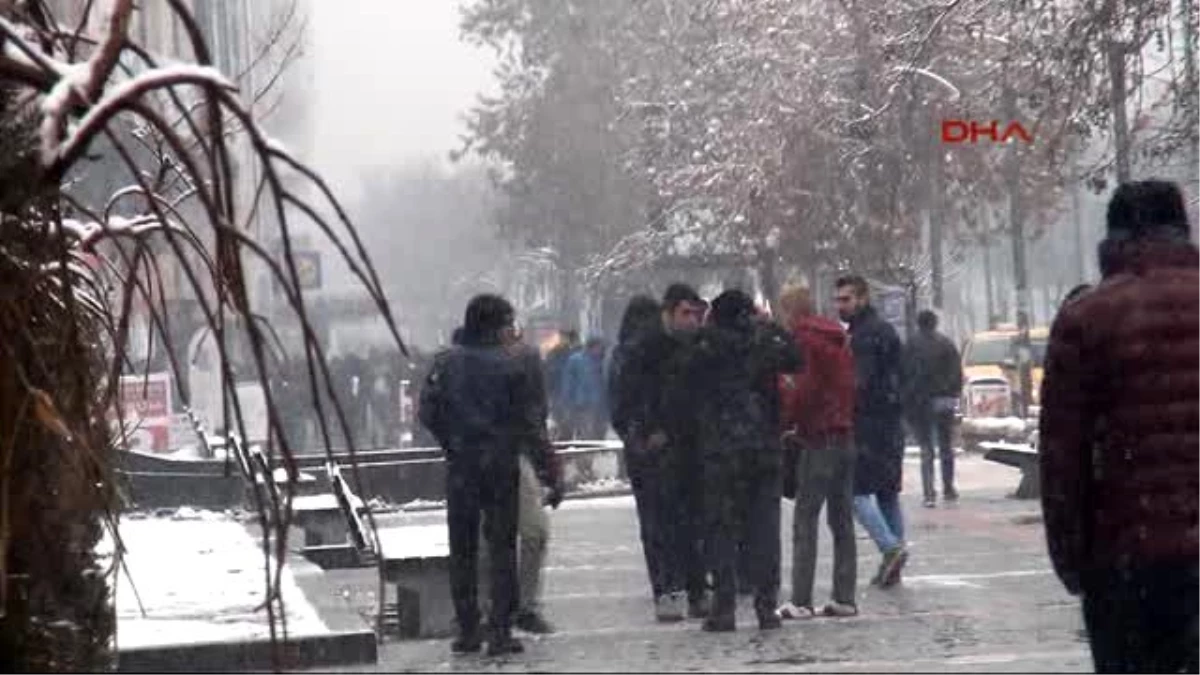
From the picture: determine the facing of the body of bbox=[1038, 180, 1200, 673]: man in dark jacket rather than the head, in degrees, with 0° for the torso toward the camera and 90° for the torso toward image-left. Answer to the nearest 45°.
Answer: approximately 180°

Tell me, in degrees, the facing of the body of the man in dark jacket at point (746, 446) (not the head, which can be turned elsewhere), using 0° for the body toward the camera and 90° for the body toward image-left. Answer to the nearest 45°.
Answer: approximately 180°

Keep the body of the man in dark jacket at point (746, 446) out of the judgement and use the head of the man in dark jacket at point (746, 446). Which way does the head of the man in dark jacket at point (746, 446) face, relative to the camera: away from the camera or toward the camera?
away from the camera

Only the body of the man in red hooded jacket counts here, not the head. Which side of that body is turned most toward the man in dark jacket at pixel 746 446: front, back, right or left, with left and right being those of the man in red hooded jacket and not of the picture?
left

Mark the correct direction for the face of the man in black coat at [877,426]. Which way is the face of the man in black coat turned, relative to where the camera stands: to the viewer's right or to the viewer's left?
to the viewer's left

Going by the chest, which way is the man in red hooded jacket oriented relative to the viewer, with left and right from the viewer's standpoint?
facing away from the viewer and to the left of the viewer

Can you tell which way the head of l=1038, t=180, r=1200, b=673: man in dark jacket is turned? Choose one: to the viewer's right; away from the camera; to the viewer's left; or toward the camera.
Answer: away from the camera

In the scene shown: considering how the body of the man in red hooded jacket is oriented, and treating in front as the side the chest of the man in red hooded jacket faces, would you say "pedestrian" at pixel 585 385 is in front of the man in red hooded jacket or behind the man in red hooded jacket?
in front
